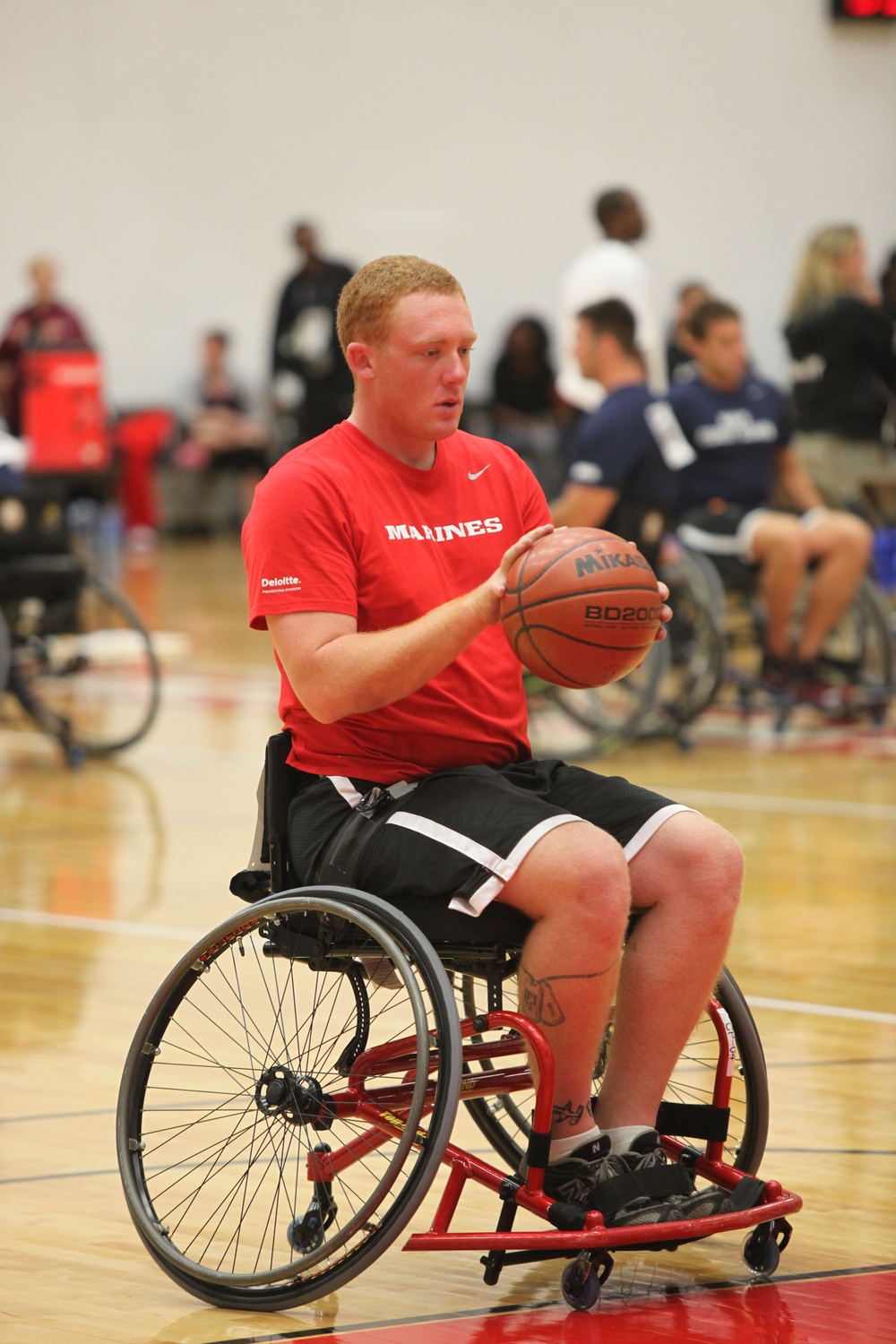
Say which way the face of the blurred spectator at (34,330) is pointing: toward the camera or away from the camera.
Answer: toward the camera

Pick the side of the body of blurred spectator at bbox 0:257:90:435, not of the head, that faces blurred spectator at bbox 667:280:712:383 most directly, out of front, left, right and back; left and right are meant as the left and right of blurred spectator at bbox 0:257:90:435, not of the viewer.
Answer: left

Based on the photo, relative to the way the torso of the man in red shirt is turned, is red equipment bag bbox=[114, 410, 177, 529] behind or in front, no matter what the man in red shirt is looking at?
behind

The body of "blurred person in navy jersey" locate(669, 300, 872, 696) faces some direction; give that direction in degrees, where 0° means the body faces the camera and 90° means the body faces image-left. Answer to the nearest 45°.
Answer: approximately 315°

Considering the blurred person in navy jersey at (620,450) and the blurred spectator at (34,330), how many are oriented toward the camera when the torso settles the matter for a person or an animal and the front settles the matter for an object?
1

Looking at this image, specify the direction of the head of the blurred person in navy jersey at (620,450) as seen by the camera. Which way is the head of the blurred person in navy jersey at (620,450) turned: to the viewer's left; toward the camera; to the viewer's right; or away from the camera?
to the viewer's left

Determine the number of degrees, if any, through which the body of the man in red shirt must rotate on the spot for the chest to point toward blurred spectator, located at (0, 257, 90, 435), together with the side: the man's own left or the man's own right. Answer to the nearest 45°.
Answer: approximately 135° to the man's own left

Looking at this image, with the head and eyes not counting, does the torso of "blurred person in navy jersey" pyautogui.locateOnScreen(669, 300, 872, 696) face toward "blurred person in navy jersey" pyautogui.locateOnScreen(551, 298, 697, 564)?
no

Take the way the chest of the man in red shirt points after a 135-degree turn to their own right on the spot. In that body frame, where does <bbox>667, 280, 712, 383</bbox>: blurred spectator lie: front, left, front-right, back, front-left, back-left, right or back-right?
right

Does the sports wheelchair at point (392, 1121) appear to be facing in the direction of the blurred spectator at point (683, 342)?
no

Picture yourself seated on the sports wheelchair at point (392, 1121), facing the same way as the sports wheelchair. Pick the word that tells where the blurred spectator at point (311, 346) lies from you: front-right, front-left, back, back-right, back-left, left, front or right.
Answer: back-left

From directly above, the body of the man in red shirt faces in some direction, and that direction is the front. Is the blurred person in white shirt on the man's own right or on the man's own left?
on the man's own left

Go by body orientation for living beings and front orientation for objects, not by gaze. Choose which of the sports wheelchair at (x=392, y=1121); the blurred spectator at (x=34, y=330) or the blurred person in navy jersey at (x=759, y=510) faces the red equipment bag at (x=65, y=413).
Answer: the blurred spectator

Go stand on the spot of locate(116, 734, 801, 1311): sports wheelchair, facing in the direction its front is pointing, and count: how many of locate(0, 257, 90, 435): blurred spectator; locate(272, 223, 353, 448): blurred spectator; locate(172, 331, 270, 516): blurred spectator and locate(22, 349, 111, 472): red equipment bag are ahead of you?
0

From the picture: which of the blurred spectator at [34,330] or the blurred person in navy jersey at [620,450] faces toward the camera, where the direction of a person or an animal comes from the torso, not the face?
the blurred spectator

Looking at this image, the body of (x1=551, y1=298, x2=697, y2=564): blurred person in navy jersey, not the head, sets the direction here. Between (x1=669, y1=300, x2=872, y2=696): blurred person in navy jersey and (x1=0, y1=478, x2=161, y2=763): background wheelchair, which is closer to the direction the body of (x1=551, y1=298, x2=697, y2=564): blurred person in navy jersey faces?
the background wheelchair

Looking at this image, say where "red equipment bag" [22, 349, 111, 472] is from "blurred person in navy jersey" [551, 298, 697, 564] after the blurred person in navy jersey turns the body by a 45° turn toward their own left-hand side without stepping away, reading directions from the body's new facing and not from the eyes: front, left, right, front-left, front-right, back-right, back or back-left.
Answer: front-right
